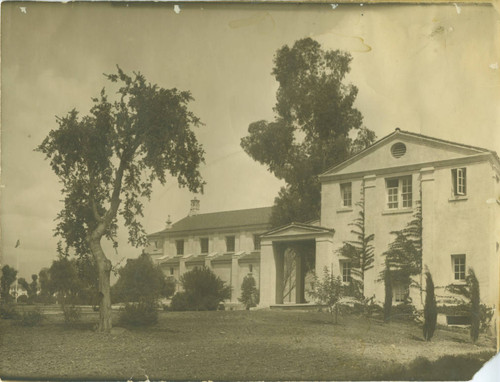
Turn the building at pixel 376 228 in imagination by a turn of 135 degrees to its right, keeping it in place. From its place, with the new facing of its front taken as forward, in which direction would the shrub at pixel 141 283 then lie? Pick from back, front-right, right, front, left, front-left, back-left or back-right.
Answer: left

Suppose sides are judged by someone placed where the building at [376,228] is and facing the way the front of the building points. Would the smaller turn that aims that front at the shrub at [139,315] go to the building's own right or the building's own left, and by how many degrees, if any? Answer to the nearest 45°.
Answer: approximately 45° to the building's own right

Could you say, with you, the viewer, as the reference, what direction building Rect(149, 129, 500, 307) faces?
facing the viewer and to the left of the viewer

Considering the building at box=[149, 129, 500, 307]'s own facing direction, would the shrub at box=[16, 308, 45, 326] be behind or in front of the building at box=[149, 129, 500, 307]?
in front
